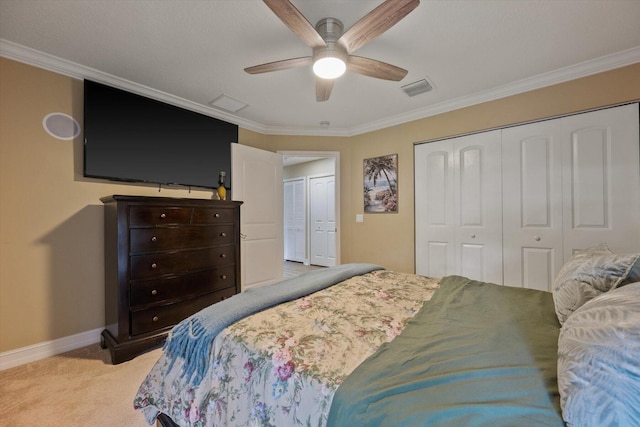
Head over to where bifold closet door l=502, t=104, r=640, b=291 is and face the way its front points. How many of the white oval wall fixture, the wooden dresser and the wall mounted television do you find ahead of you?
3

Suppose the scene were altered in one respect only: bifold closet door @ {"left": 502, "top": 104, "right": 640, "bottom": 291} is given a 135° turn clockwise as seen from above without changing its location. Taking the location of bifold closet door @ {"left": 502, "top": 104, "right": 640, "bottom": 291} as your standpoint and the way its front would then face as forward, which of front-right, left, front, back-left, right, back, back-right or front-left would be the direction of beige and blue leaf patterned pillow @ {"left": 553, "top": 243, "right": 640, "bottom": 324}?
back

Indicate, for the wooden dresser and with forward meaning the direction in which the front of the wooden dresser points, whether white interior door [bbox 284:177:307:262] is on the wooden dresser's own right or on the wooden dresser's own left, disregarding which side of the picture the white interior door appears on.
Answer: on the wooden dresser's own left

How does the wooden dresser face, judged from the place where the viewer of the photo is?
facing the viewer and to the right of the viewer

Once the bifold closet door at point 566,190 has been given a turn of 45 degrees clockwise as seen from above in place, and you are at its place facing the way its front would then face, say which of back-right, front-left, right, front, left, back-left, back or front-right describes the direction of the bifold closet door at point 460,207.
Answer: front

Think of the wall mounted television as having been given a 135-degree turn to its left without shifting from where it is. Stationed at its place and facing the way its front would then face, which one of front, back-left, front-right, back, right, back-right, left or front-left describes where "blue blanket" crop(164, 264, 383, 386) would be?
back

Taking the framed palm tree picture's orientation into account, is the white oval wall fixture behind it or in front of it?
in front

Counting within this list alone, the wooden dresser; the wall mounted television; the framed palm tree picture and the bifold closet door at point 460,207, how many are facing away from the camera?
0

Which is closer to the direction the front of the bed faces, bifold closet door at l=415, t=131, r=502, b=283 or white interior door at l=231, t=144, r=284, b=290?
the white interior door

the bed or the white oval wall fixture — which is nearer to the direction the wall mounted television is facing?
the bed

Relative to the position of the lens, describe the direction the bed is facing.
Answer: facing away from the viewer and to the left of the viewer

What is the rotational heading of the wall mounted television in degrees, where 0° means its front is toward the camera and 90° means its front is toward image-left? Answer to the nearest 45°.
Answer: approximately 315°

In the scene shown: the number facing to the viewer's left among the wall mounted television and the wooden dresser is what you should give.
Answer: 0

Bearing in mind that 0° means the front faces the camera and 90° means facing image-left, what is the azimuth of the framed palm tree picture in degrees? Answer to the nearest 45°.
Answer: approximately 45°

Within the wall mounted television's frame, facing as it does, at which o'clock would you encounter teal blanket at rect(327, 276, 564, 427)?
The teal blanket is roughly at 1 o'clock from the wall mounted television.

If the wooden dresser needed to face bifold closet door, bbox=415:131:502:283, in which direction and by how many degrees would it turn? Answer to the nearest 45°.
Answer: approximately 45° to its left

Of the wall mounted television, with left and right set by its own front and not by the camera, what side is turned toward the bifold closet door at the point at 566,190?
front

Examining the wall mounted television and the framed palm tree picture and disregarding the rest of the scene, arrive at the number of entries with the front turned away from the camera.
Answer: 0

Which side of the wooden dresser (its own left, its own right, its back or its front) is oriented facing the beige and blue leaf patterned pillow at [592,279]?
front

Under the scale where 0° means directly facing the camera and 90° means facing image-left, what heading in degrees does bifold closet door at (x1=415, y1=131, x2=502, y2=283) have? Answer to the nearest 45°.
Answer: approximately 45°
